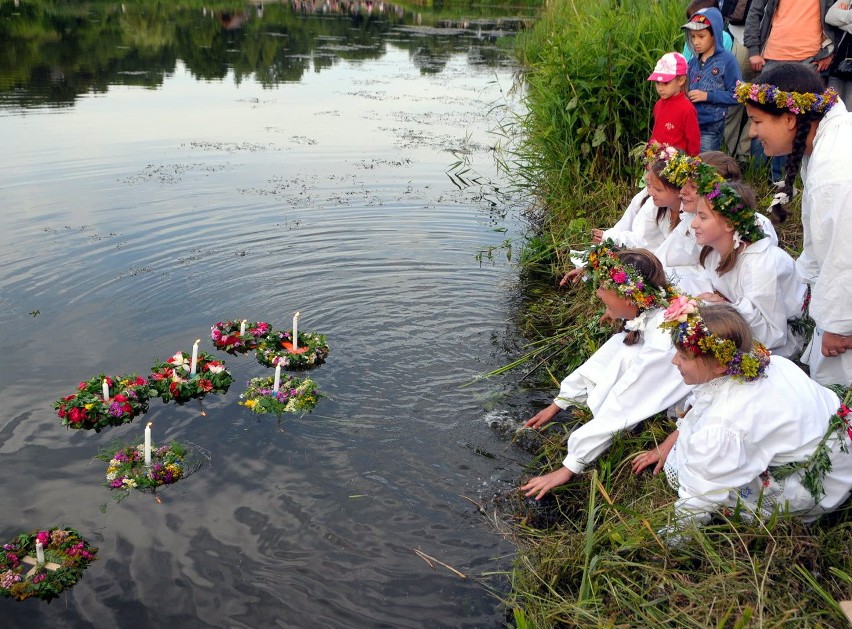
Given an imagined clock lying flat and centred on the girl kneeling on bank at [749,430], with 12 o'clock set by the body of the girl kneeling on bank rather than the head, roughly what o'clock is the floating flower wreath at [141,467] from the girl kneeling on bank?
The floating flower wreath is roughly at 12 o'clock from the girl kneeling on bank.

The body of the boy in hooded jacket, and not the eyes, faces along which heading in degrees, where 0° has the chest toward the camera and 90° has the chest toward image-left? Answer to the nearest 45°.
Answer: approximately 45°

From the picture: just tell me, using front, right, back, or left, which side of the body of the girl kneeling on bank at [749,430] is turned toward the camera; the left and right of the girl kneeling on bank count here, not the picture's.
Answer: left

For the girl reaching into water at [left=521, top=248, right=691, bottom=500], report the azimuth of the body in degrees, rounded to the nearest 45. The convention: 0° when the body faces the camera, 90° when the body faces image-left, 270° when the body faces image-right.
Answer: approximately 90°

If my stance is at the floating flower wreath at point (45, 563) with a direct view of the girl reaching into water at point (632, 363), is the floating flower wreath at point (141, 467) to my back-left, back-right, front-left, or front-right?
front-left

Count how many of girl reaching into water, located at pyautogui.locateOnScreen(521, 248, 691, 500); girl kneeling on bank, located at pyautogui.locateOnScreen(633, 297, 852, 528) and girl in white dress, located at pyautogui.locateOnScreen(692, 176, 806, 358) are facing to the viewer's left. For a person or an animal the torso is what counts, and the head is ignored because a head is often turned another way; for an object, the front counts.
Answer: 3

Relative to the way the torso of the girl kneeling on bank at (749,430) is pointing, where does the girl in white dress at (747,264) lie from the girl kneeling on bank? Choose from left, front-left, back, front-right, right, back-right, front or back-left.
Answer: right

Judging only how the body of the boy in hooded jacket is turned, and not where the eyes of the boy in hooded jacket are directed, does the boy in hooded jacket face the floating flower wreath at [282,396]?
yes

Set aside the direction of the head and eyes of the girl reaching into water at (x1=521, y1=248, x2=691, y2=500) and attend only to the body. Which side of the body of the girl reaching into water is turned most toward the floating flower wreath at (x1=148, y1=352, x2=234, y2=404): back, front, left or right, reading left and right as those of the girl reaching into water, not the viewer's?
front

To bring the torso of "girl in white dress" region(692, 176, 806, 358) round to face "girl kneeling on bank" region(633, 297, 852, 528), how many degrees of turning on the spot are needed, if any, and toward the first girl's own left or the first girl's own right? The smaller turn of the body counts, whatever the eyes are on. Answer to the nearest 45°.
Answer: approximately 90° to the first girl's own left

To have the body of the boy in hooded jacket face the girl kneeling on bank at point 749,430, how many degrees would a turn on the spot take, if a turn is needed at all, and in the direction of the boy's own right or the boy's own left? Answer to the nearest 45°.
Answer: approximately 45° to the boy's own left

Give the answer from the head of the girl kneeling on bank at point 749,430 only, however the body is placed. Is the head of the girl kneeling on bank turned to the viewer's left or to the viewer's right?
to the viewer's left

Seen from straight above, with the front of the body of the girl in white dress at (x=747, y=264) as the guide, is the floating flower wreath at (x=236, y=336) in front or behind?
in front

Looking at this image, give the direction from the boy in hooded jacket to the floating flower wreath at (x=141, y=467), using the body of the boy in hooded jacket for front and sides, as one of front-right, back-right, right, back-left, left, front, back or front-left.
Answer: front

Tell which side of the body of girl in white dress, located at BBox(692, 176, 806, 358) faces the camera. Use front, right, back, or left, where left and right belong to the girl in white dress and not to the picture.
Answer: left

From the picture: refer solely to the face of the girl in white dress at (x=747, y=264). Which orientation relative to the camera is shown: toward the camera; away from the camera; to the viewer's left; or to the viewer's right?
to the viewer's left

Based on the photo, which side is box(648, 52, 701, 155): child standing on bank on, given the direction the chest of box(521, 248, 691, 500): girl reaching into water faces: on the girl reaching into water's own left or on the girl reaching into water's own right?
on the girl reaching into water's own right
